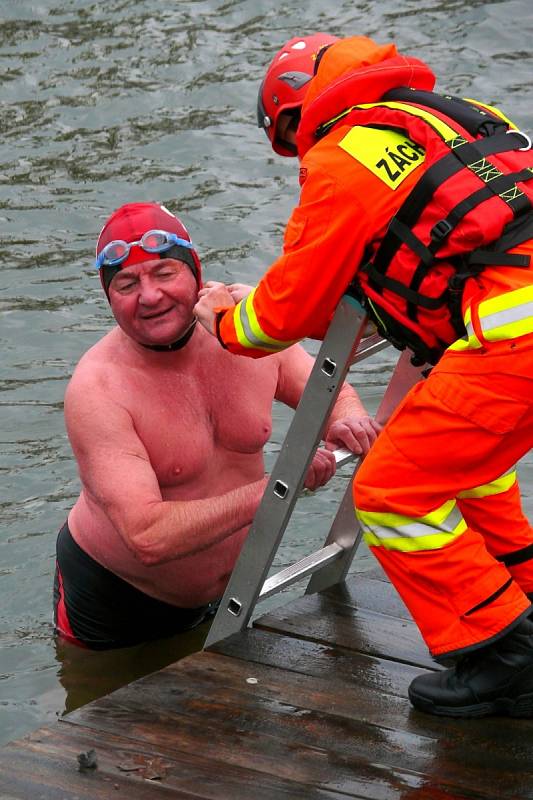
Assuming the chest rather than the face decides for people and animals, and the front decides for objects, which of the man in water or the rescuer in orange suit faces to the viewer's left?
the rescuer in orange suit

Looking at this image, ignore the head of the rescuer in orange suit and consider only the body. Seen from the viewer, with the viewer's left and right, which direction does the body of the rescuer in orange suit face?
facing to the left of the viewer

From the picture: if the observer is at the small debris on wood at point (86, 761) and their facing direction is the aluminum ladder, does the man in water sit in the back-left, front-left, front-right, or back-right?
front-left

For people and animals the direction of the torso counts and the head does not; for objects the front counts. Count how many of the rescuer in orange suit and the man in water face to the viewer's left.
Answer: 1

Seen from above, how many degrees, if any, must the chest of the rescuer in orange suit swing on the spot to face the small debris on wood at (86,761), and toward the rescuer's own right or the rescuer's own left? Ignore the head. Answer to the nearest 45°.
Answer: approximately 45° to the rescuer's own left

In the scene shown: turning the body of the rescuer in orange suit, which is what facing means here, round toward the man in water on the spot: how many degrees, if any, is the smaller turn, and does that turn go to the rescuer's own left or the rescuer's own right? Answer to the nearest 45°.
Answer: approximately 45° to the rescuer's own right

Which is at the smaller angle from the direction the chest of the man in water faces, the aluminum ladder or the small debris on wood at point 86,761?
the aluminum ladder

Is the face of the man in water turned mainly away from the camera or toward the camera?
toward the camera

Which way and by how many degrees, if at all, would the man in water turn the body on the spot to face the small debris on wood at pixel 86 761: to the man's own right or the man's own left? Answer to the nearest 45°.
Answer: approximately 45° to the man's own right
